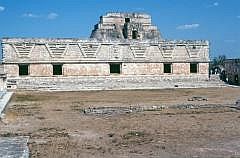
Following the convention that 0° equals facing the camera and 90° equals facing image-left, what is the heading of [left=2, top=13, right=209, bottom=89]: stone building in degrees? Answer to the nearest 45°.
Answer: approximately 0°
